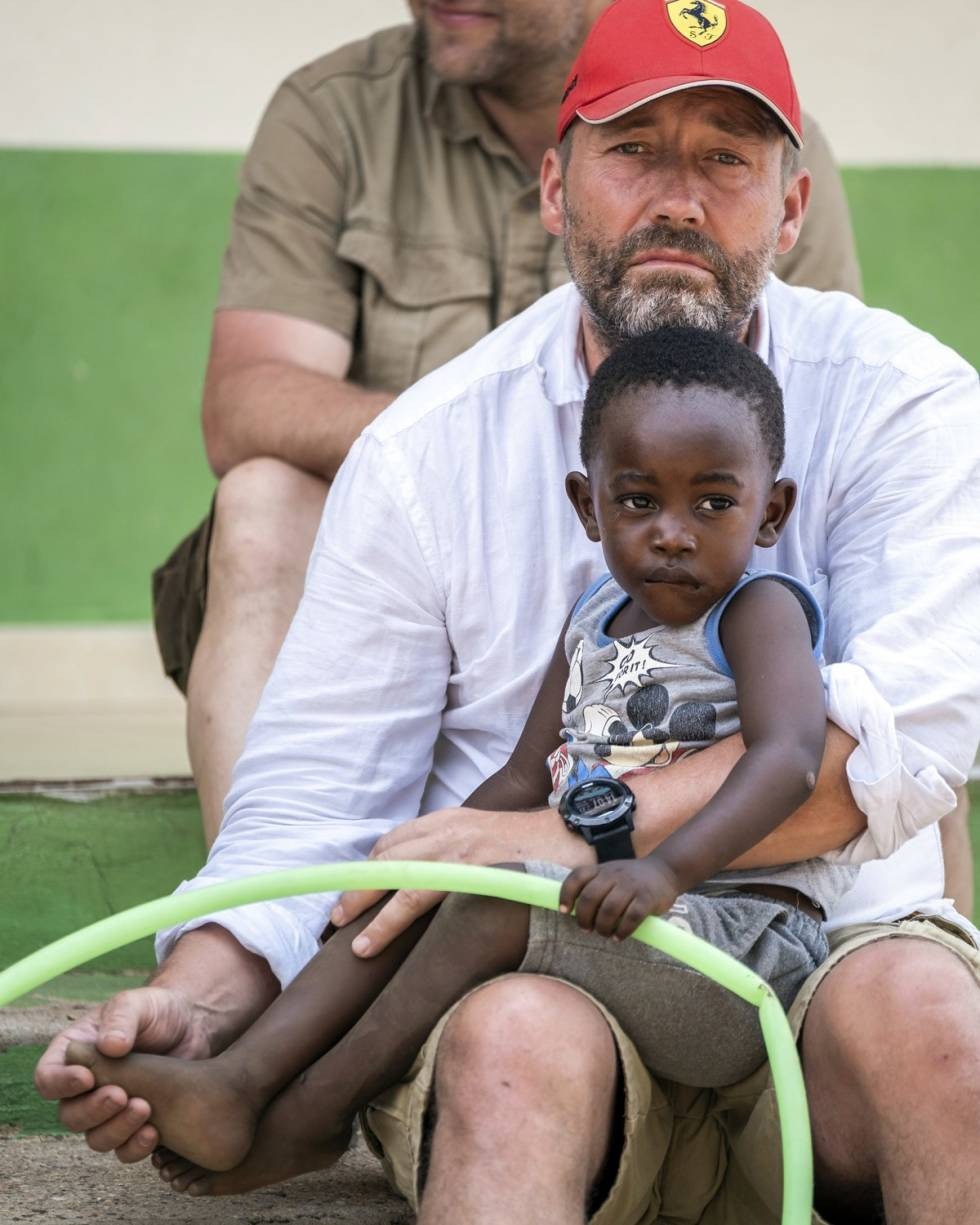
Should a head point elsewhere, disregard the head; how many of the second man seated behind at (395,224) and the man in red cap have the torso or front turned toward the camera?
2

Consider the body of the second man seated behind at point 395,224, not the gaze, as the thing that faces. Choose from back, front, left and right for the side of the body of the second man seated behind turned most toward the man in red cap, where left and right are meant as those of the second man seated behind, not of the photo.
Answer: front

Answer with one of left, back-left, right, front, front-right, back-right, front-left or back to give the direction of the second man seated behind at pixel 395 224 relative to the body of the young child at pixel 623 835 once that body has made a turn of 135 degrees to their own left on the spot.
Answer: left

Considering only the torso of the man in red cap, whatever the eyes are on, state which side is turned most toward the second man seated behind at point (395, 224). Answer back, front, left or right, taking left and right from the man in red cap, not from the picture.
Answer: back

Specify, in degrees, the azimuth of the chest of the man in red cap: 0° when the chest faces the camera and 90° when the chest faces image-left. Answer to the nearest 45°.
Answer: approximately 0°
